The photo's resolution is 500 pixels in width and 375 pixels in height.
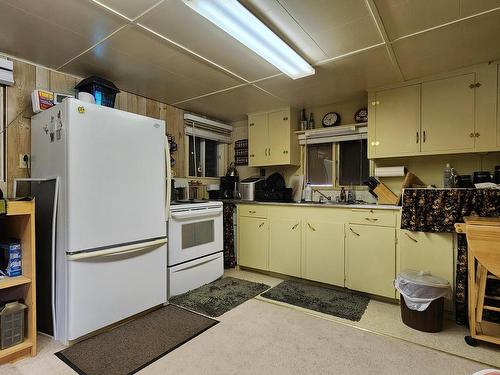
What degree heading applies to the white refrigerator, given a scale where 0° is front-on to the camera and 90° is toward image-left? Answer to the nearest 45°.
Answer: approximately 315°

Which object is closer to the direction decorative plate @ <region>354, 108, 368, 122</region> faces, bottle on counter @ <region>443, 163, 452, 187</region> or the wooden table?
the wooden table

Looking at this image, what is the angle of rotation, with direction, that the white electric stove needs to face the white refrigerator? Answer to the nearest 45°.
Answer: approximately 90° to its right

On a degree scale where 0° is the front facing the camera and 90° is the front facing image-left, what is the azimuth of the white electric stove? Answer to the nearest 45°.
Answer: approximately 315°

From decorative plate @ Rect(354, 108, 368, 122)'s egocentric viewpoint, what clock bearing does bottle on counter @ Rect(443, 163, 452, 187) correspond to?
The bottle on counter is roughly at 10 o'clock from the decorative plate.

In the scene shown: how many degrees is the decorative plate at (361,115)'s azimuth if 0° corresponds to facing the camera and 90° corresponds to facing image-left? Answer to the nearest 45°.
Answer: approximately 0°
